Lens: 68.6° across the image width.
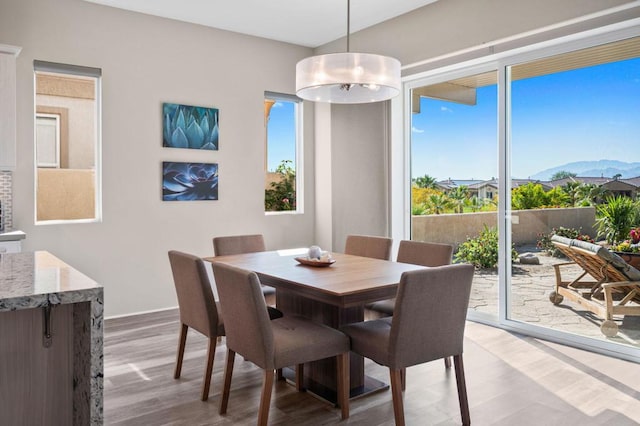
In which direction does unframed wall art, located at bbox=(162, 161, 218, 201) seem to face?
toward the camera

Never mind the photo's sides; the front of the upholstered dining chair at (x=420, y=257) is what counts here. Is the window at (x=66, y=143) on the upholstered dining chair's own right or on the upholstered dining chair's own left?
on the upholstered dining chair's own right

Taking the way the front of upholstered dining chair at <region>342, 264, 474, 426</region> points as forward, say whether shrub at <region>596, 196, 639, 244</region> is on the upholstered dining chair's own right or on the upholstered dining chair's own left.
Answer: on the upholstered dining chair's own right

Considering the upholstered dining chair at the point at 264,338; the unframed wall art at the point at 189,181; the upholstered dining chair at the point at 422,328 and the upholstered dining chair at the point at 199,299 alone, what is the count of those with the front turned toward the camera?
1

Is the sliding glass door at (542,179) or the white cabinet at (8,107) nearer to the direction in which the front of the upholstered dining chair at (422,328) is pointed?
the white cabinet

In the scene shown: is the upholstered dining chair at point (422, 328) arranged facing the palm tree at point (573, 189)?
no

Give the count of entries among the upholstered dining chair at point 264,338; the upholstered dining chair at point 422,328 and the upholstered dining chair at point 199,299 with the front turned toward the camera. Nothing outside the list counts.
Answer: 0

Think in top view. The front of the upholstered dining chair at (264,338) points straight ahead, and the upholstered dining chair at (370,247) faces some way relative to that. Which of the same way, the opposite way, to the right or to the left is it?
the opposite way

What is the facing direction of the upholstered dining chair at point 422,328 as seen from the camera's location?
facing away from the viewer and to the left of the viewer

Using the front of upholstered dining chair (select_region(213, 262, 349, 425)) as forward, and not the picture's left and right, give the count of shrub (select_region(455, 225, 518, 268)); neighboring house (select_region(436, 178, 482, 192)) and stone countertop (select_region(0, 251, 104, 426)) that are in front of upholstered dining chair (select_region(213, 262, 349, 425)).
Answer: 2

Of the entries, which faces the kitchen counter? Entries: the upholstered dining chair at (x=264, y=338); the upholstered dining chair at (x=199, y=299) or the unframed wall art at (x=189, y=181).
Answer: the unframed wall art

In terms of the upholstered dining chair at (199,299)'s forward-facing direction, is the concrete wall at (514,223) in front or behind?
in front

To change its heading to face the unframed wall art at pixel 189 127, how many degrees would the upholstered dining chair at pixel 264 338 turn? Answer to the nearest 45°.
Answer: approximately 45° to its left

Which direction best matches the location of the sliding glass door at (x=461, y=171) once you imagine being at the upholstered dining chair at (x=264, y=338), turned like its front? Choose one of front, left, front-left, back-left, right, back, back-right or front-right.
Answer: front

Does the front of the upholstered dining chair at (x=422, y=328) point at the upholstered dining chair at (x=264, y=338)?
no

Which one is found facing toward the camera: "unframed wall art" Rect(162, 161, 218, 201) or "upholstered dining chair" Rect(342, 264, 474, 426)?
the unframed wall art

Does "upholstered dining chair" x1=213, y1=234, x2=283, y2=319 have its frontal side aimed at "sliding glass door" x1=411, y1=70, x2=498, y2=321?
no

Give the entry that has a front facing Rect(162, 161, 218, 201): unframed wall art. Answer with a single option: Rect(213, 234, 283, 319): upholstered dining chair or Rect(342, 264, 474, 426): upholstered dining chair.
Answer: Rect(342, 264, 474, 426): upholstered dining chair

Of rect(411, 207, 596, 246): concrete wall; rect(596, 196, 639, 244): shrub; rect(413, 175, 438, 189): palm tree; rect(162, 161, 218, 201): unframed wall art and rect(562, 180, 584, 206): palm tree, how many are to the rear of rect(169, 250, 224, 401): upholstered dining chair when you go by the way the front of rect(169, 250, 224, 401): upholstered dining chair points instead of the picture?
0

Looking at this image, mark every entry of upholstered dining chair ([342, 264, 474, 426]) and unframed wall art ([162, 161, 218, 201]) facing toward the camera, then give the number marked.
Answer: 1

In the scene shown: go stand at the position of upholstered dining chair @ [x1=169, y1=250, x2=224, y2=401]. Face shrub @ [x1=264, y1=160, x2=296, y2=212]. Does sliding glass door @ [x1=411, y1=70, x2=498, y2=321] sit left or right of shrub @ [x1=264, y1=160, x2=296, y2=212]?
right
